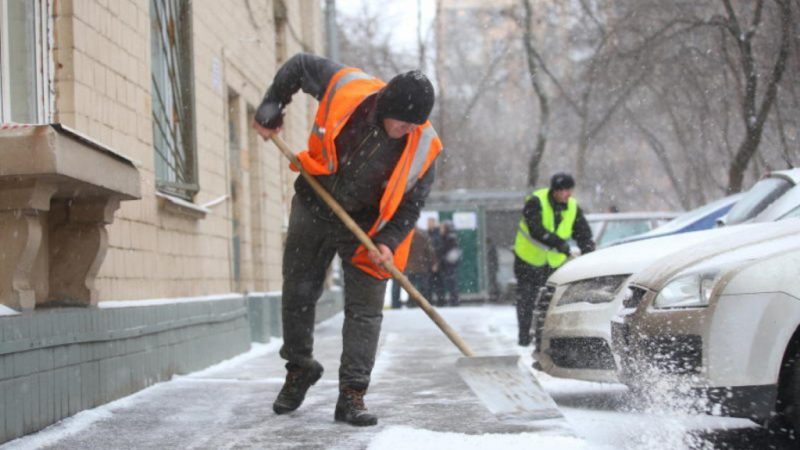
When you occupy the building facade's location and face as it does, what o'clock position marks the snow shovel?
The snow shovel is roughly at 12 o'clock from the building facade.

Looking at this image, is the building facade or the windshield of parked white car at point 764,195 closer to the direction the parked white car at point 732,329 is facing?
the building facade

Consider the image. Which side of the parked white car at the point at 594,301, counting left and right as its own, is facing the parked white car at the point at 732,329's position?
left

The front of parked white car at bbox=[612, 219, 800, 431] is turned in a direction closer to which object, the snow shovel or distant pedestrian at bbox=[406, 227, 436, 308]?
the snow shovel

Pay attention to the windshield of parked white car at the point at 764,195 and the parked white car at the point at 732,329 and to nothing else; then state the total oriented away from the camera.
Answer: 0

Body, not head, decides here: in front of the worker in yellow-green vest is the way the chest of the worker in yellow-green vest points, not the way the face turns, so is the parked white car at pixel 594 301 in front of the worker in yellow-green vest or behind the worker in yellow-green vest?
in front

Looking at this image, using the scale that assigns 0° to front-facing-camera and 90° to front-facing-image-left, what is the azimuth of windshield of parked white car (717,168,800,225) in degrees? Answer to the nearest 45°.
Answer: approximately 45°

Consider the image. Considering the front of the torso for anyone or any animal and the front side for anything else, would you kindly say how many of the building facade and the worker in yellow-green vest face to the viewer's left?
0
